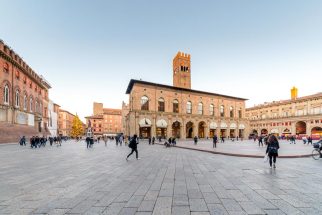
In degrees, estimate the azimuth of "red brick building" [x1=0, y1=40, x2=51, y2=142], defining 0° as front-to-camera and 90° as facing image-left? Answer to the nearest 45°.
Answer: approximately 315°

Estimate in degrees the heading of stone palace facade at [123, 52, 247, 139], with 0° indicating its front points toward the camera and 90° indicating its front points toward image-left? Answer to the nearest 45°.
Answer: approximately 315°

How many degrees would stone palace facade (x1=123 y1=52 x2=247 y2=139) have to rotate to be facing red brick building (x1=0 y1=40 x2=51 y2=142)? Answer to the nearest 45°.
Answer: approximately 90° to its right
